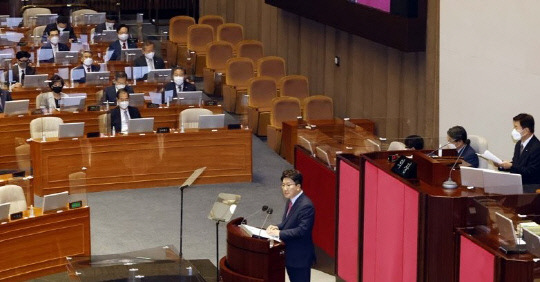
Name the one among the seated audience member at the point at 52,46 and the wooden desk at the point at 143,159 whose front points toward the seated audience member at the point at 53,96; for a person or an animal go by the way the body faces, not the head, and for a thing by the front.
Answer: the seated audience member at the point at 52,46

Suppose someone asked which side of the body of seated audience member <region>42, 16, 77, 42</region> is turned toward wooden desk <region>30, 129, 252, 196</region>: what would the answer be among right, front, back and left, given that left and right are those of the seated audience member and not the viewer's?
front

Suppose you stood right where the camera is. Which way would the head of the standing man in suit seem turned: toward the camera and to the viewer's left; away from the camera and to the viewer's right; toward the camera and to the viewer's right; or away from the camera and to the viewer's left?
toward the camera and to the viewer's left

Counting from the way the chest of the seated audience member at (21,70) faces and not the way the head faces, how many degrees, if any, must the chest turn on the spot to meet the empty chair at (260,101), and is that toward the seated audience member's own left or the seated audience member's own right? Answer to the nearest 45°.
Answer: approximately 90° to the seated audience member's own left

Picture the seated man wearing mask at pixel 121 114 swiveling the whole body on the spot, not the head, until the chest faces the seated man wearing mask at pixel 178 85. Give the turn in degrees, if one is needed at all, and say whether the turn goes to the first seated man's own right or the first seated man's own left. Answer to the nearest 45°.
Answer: approximately 135° to the first seated man's own left

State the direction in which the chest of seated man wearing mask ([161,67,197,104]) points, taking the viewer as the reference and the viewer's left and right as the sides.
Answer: facing the viewer

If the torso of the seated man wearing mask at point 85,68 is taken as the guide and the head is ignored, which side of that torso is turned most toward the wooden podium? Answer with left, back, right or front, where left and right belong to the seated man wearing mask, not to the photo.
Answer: front

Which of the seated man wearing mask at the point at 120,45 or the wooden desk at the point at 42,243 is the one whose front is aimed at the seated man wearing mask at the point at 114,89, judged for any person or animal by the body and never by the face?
the seated man wearing mask at the point at 120,45

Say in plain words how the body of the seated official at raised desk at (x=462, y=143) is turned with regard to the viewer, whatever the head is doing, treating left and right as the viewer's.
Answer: facing to the left of the viewer

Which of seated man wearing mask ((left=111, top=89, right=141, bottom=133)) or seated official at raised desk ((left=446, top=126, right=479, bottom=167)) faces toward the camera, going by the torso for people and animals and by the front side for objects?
the seated man wearing mask

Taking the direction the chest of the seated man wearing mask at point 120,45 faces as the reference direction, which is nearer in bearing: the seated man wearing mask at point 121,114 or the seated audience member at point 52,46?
the seated man wearing mask

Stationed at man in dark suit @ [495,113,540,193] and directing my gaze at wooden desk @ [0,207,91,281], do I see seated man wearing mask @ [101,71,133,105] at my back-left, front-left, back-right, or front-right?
front-right

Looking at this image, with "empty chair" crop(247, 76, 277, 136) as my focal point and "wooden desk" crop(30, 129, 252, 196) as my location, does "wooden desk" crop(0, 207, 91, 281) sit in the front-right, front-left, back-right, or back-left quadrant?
back-right

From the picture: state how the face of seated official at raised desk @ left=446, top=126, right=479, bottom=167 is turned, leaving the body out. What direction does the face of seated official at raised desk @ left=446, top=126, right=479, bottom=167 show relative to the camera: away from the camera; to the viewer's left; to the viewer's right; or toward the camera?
to the viewer's left

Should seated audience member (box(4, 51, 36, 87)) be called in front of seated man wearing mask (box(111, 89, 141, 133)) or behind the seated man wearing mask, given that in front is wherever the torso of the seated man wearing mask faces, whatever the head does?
behind

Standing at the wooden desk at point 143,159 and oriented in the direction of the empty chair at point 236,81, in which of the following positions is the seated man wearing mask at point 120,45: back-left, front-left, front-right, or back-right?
front-left

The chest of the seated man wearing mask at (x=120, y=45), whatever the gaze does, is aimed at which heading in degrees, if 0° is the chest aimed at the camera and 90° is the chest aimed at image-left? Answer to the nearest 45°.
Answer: approximately 0°

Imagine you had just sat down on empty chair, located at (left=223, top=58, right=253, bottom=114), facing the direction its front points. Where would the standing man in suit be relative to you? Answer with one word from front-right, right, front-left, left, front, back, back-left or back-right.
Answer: front-left

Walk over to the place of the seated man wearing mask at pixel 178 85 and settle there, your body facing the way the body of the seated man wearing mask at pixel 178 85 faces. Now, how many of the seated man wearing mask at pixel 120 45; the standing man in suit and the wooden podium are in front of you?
2
